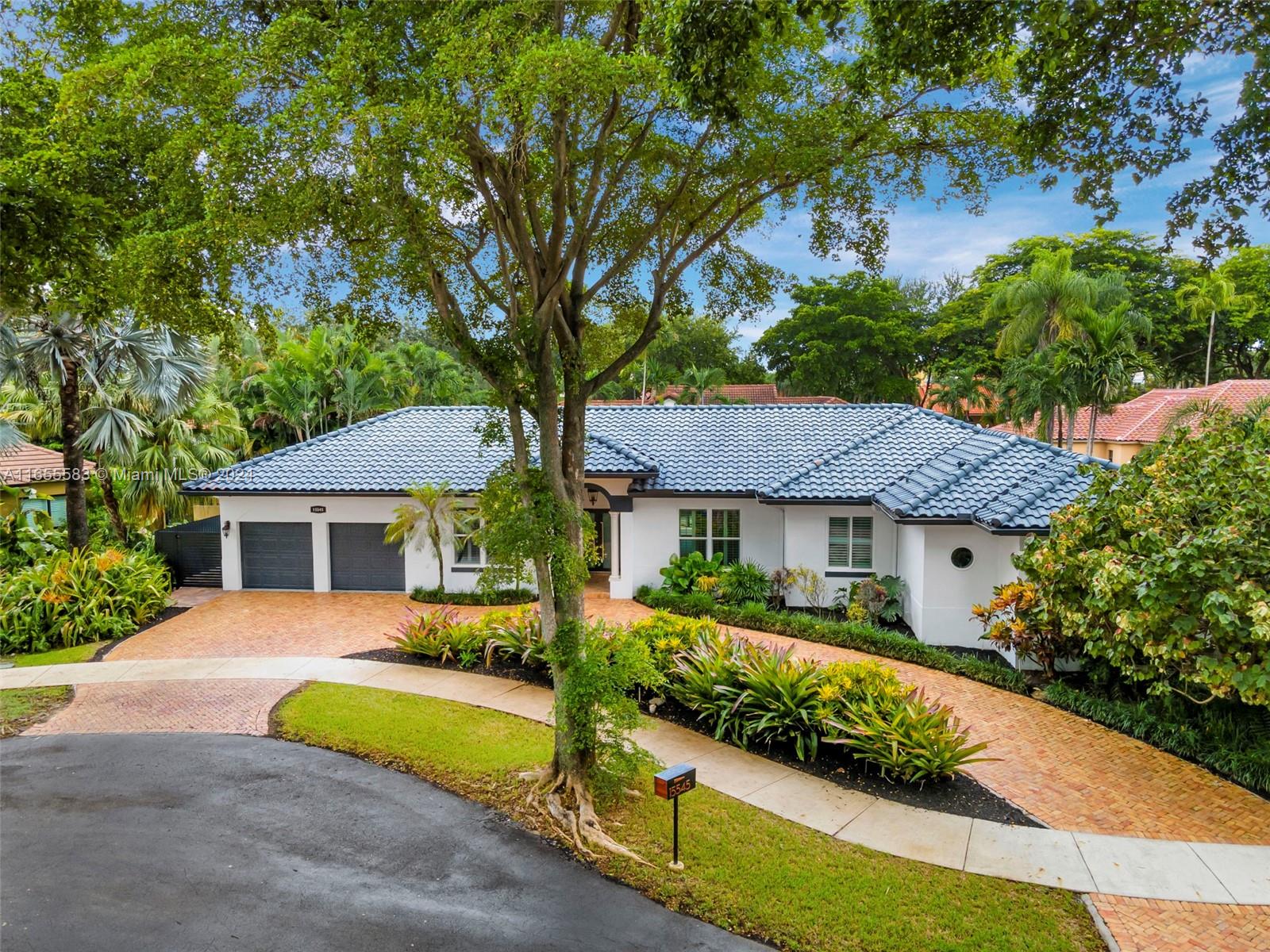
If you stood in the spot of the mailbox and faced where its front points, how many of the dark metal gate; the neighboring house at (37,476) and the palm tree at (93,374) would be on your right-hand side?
3

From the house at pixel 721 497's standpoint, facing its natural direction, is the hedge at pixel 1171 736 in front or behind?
in front

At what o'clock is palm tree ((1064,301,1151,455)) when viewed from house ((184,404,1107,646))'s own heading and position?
The palm tree is roughly at 8 o'clock from the house.

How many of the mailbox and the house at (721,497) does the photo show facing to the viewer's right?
0

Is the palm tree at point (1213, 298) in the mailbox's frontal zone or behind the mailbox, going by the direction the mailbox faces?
behind

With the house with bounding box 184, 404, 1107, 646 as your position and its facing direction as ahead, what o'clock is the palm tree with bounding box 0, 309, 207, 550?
The palm tree is roughly at 3 o'clock from the house.

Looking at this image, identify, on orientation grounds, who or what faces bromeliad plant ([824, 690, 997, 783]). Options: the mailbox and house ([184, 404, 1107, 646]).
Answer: the house

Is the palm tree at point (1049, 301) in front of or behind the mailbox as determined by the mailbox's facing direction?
behind

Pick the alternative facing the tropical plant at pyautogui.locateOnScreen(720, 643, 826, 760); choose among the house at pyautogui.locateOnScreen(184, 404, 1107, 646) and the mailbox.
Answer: the house

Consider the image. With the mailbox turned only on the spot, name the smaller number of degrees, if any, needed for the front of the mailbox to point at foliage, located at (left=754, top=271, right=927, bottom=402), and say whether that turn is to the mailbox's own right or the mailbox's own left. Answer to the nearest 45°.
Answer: approximately 135° to the mailbox's own right

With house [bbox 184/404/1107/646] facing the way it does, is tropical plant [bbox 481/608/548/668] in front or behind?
in front

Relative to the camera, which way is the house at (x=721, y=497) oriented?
toward the camera
